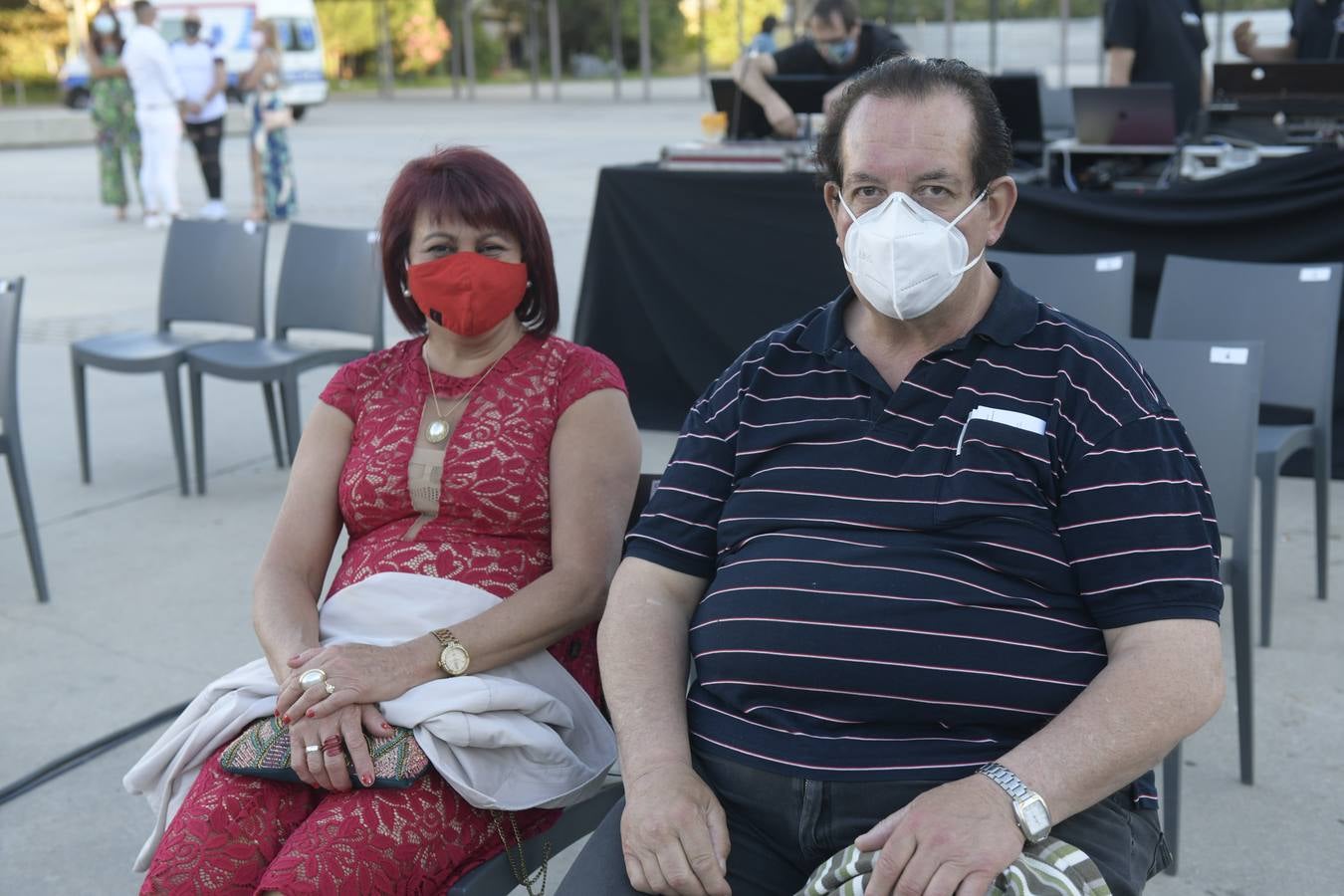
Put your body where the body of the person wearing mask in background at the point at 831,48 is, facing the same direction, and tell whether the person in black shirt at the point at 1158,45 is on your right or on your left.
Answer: on your left

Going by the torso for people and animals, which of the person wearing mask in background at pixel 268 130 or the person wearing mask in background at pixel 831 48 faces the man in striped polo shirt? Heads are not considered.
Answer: the person wearing mask in background at pixel 831 48

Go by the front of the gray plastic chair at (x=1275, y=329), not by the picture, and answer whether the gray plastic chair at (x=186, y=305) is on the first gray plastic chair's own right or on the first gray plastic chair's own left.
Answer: on the first gray plastic chair's own right

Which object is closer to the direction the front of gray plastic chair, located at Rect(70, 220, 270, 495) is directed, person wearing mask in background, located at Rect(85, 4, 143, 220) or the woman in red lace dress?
the woman in red lace dress

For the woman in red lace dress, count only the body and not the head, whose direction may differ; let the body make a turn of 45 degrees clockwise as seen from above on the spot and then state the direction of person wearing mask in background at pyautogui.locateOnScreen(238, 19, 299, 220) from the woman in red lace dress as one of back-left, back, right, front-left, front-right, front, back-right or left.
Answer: right

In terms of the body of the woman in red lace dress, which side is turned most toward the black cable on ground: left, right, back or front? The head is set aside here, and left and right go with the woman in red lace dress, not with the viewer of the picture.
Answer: right

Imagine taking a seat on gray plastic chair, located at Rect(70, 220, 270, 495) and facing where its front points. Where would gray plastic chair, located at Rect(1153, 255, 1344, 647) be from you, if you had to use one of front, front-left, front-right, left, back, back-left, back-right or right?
left

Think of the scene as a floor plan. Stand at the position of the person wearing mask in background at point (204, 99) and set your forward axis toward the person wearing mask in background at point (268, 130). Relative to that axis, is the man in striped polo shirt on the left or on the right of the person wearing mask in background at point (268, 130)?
right

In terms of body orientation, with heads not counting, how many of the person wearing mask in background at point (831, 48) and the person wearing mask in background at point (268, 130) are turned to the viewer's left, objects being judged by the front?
1

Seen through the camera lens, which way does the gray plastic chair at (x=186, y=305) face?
facing the viewer and to the left of the viewer

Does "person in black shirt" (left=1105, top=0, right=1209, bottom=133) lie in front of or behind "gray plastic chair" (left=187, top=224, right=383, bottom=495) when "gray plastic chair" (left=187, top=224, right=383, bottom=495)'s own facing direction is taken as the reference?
behind

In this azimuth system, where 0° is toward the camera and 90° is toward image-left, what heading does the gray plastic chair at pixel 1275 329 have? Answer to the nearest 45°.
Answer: approximately 45°

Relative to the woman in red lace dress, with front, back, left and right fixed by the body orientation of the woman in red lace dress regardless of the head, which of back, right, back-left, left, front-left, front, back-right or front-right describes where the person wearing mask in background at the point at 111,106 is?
back-right

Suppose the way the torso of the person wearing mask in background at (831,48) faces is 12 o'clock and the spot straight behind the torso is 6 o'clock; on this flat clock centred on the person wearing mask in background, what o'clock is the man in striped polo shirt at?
The man in striped polo shirt is roughly at 12 o'clock from the person wearing mask in background.

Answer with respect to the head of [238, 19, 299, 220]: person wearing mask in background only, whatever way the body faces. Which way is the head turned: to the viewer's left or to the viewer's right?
to the viewer's left

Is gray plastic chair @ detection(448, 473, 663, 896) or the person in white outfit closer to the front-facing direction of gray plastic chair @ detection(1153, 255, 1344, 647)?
the gray plastic chair

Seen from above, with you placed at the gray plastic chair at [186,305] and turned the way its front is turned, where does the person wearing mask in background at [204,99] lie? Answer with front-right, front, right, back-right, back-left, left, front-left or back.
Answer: back-right
